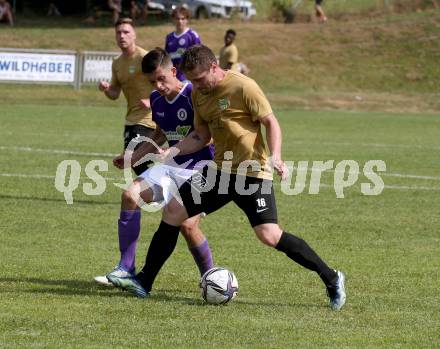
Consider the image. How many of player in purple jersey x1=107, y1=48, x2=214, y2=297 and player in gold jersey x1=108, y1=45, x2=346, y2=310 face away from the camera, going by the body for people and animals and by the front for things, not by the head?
0

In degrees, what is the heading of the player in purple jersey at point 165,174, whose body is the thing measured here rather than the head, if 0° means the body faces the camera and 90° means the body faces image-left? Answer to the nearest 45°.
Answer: approximately 45°

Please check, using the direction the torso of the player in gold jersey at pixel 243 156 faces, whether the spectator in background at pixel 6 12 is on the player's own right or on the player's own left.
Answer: on the player's own right

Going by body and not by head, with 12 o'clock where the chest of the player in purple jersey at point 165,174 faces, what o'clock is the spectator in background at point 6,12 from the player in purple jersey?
The spectator in background is roughly at 4 o'clock from the player in purple jersey.

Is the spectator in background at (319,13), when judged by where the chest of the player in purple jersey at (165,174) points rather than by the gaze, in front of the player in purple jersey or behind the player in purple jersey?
behind

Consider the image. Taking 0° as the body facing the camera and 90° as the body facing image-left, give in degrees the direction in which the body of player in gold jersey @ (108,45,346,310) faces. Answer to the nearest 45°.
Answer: approximately 45°

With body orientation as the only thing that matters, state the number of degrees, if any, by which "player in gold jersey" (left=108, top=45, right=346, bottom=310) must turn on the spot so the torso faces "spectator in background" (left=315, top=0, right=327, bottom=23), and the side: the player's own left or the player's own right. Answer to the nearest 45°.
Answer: approximately 135° to the player's own right
